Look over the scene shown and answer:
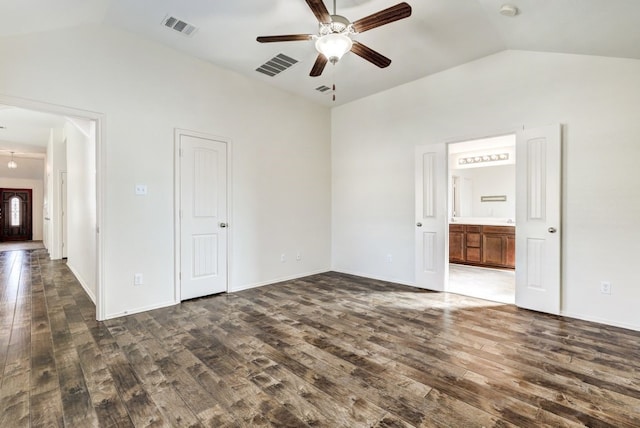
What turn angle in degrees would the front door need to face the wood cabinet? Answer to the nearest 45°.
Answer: approximately 45° to its left

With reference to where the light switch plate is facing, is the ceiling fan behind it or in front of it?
in front

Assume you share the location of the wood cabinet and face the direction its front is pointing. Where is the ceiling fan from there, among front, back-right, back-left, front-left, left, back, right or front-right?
front

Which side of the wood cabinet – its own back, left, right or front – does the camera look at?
front

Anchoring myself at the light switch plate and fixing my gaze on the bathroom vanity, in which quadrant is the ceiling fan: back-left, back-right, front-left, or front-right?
front-right

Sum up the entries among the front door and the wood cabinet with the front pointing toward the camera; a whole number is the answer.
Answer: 2

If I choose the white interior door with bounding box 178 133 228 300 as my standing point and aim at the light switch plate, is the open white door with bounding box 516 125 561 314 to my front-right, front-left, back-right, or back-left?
back-left

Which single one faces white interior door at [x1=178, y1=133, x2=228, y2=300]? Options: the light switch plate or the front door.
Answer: the front door

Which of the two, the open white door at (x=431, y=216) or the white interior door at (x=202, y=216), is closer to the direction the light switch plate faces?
the open white door

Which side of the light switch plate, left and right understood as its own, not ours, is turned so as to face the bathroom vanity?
left

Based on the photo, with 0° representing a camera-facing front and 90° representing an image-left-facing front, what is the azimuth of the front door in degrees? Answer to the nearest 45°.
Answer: approximately 0°
